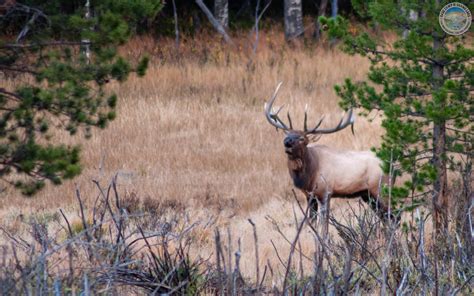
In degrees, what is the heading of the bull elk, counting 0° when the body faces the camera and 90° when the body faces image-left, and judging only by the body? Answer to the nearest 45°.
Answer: approximately 45°

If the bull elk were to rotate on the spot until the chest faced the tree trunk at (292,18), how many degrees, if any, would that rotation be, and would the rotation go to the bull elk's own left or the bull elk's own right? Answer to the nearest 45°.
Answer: approximately 135° to the bull elk's own right

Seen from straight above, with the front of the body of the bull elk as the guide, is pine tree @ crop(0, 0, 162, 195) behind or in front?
in front

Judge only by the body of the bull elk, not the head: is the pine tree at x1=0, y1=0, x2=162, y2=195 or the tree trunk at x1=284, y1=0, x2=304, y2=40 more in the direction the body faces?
the pine tree

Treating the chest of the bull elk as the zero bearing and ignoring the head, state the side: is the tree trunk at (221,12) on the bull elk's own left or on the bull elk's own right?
on the bull elk's own right
